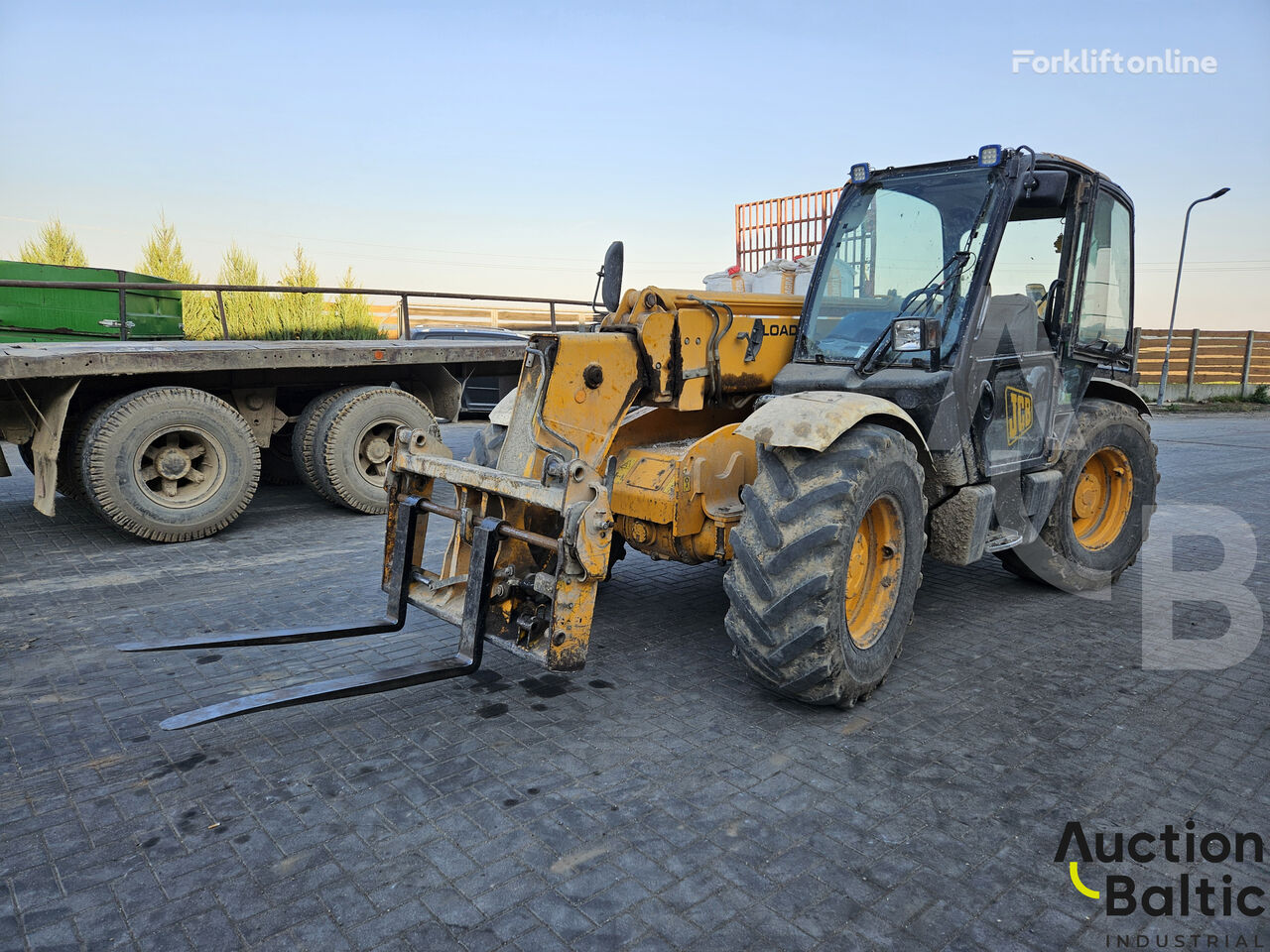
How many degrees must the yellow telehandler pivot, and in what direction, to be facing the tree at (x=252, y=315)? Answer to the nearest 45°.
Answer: approximately 90° to its right

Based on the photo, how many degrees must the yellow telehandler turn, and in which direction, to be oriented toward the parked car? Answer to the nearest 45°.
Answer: approximately 135° to its right

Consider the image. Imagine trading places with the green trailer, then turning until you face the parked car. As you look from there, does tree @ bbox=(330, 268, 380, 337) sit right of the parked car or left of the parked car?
left

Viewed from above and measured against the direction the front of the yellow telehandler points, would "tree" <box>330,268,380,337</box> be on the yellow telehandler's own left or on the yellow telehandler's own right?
on the yellow telehandler's own right

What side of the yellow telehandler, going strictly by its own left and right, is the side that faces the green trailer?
right

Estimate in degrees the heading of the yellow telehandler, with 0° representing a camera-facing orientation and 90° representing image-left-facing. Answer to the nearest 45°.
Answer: approximately 45°

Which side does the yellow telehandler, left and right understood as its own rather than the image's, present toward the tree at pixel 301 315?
right

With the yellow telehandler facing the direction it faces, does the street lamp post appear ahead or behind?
behind
